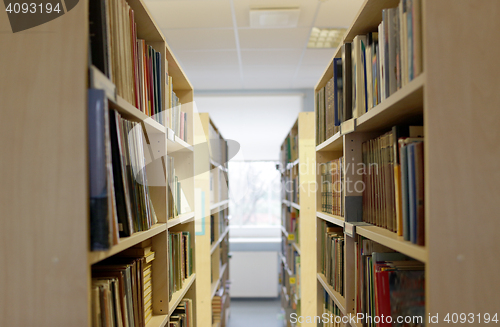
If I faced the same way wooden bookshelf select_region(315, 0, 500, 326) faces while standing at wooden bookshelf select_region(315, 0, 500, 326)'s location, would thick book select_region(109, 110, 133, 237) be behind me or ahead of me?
ahead

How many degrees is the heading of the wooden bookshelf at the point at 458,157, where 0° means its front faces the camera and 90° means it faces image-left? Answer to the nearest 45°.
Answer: approximately 90°

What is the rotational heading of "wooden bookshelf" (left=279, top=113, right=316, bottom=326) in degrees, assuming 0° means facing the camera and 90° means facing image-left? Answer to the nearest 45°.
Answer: approximately 90°

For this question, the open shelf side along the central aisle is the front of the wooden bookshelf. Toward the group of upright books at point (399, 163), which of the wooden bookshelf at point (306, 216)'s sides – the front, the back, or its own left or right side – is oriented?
left

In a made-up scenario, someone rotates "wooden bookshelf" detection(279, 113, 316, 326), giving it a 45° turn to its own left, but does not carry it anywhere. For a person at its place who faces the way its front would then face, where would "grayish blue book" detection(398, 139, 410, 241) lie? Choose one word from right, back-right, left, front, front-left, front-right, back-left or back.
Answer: front-left

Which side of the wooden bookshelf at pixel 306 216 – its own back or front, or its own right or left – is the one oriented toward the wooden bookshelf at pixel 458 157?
left

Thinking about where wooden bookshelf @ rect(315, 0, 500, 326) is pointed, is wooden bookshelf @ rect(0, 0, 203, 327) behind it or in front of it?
in front

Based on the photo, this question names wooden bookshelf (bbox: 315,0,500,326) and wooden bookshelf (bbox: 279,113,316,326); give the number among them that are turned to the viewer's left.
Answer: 2

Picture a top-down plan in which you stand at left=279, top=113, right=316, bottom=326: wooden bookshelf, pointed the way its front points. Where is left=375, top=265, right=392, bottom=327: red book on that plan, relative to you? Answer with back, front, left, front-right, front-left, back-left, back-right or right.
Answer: left
